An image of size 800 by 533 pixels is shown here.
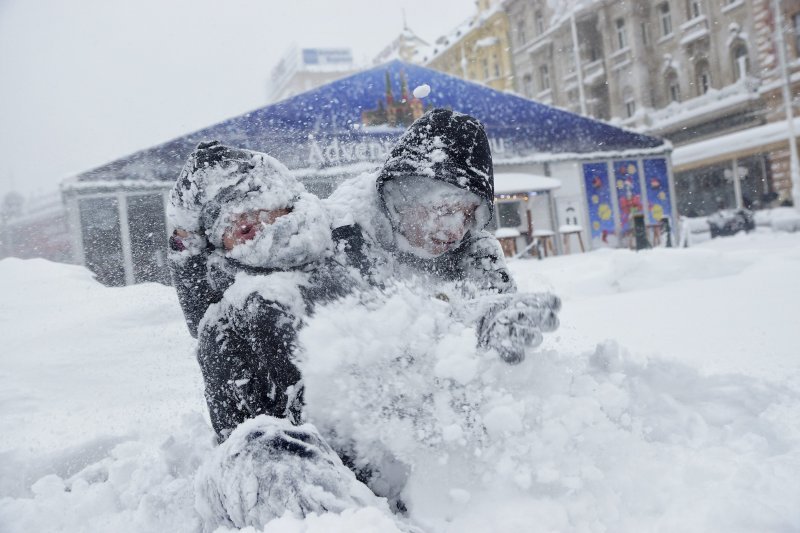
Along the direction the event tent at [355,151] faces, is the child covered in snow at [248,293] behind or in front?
in front

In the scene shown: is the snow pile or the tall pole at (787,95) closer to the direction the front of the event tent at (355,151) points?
the snow pile

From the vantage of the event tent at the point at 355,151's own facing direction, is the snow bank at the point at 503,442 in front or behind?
in front

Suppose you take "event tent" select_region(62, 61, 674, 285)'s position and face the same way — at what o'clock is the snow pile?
The snow pile is roughly at 12 o'clock from the event tent.

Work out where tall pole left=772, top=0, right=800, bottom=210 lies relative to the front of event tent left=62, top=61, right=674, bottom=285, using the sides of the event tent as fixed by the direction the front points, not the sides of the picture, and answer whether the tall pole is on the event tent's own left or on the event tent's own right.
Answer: on the event tent's own left

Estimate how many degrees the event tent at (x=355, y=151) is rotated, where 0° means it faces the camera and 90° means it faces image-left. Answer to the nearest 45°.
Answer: approximately 0°

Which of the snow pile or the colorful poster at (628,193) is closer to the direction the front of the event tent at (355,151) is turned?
the snow pile
